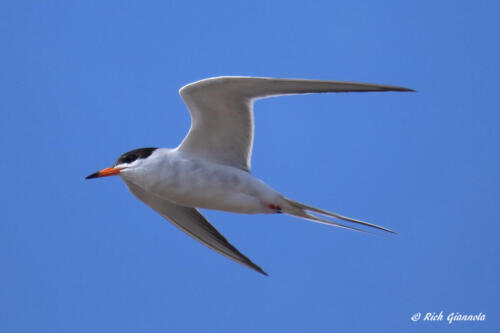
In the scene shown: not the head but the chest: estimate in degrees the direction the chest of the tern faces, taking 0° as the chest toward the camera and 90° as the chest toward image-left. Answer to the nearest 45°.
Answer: approximately 90°
